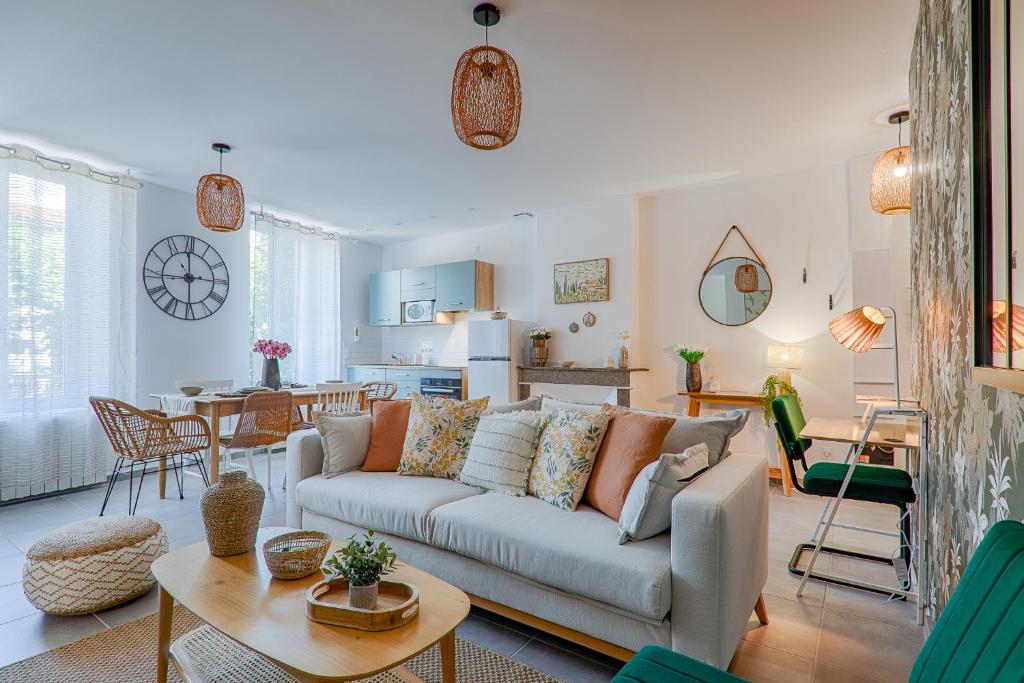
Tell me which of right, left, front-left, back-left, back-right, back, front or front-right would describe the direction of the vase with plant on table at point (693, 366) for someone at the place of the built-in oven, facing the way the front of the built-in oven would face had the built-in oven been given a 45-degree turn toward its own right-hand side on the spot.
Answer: left

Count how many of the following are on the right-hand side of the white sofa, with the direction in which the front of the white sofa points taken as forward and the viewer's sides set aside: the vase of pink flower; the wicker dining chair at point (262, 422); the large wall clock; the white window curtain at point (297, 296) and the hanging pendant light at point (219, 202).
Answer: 5

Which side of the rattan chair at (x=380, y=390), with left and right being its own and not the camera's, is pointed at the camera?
left

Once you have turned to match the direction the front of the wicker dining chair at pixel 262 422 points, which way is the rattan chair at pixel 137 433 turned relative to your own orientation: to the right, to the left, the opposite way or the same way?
to the right

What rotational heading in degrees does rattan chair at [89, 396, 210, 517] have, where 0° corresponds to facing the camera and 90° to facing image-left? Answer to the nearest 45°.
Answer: approximately 225°

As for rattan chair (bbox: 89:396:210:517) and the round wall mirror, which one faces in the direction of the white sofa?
the round wall mirror

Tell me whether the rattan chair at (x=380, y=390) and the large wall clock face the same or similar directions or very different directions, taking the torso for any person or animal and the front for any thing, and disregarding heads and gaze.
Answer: very different directions

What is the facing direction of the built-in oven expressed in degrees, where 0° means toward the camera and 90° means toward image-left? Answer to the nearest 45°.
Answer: approximately 0°

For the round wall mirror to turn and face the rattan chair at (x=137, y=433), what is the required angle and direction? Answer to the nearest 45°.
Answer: approximately 45° to its right

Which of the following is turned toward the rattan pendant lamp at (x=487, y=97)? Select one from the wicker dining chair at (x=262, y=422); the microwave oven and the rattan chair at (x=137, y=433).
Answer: the microwave oven

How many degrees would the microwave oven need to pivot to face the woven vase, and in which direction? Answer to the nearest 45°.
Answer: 0° — it already faces it

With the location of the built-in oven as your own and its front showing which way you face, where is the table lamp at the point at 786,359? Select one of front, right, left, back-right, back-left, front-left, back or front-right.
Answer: front-left

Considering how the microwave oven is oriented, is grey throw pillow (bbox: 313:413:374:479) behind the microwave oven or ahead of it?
ahead

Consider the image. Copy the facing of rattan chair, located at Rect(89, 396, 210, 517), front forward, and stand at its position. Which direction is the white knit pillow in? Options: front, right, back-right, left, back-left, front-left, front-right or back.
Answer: right

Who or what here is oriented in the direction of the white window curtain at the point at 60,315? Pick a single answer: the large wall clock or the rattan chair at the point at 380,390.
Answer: the rattan chair

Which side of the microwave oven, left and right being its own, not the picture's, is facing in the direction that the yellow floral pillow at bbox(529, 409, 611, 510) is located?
front

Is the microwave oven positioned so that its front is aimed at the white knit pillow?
yes

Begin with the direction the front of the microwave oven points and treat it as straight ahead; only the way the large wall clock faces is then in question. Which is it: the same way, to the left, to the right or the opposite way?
to the left

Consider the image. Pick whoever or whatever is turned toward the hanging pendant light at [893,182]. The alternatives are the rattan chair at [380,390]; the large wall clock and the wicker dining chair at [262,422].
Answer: the large wall clock
